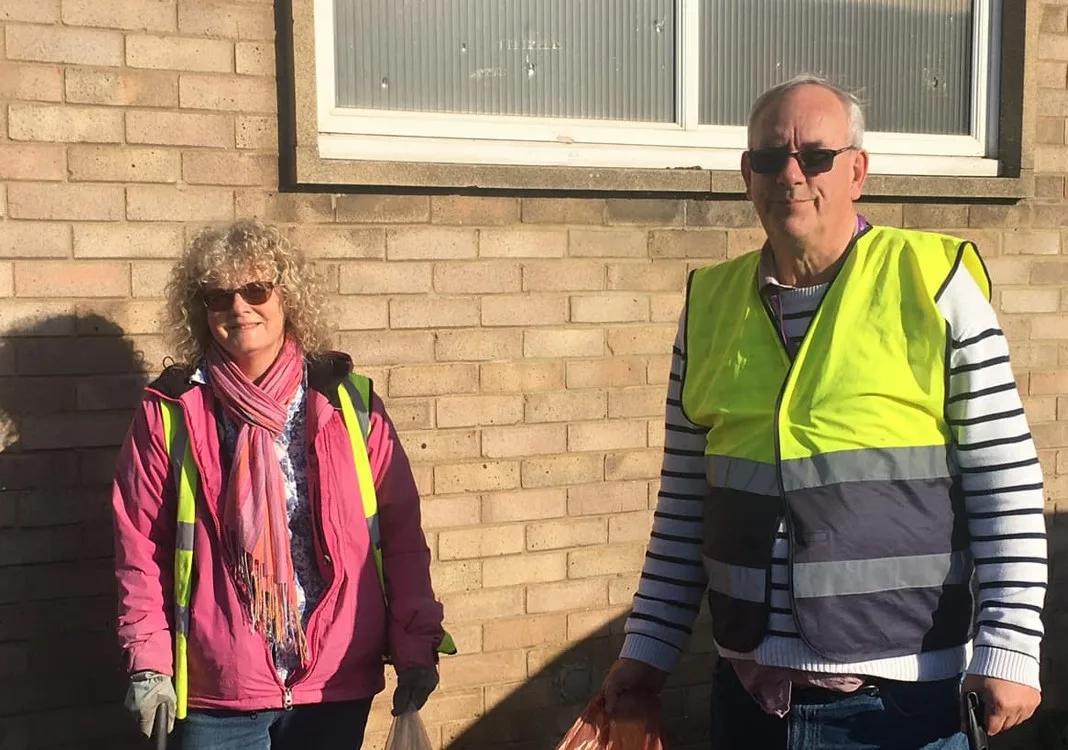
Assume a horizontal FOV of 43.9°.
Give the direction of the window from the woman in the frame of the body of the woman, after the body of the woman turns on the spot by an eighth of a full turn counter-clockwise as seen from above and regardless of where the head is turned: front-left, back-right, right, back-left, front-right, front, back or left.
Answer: left

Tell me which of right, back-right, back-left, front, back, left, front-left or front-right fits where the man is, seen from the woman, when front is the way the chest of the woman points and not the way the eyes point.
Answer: front-left

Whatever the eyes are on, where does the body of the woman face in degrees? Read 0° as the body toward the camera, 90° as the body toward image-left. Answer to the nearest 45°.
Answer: approximately 0°
